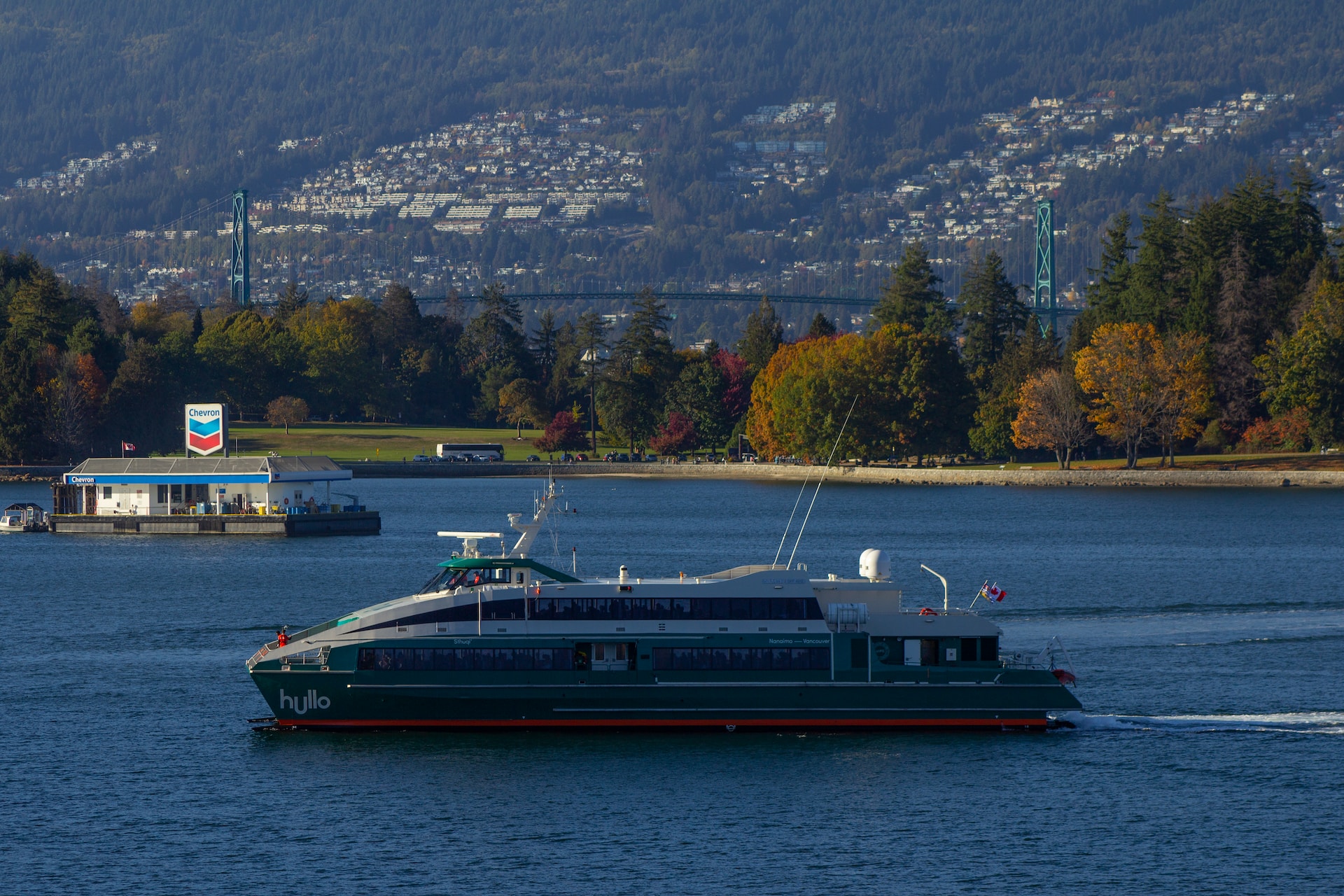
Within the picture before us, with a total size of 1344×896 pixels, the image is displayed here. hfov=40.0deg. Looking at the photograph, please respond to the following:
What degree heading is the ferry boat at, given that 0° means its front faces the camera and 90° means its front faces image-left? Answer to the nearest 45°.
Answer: approximately 90°
